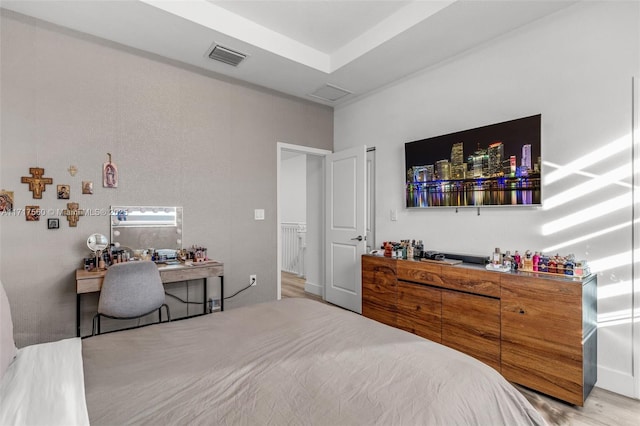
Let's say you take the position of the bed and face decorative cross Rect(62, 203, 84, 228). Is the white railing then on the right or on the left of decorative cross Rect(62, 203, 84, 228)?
right

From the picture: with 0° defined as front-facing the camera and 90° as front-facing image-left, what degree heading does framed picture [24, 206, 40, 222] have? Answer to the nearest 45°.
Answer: approximately 0°

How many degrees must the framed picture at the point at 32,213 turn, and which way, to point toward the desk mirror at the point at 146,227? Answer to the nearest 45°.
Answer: approximately 90° to its left

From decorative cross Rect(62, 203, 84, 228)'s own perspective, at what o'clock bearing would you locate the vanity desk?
The vanity desk is roughly at 10 o'clock from the decorative cross.
